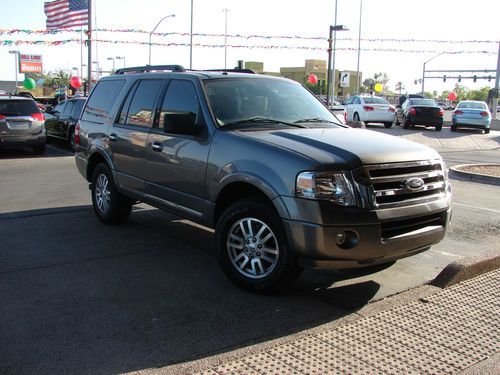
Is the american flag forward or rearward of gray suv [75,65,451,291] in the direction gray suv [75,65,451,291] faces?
rearward

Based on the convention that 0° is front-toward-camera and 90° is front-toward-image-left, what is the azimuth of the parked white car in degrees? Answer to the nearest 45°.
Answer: approximately 135°

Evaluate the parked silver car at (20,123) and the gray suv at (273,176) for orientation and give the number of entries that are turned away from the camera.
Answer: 1

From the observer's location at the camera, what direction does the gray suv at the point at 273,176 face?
facing the viewer and to the right of the viewer

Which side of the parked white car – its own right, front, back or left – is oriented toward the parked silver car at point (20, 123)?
left

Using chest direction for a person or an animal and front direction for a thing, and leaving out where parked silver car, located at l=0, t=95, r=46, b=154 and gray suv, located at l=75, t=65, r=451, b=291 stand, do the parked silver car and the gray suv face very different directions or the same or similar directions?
very different directions

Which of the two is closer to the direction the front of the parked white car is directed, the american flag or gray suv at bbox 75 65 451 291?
the american flag

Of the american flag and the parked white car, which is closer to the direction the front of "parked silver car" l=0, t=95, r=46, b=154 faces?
the american flag

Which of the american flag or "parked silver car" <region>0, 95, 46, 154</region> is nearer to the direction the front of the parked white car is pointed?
the american flag

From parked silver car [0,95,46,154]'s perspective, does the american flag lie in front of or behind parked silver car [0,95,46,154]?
in front

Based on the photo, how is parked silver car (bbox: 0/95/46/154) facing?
away from the camera

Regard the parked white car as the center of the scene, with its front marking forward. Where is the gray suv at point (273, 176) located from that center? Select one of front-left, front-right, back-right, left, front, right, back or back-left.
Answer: back-left

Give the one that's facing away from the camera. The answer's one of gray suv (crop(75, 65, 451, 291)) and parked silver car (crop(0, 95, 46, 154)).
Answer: the parked silver car

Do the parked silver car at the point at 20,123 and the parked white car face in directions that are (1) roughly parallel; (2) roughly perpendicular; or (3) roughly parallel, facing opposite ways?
roughly parallel
